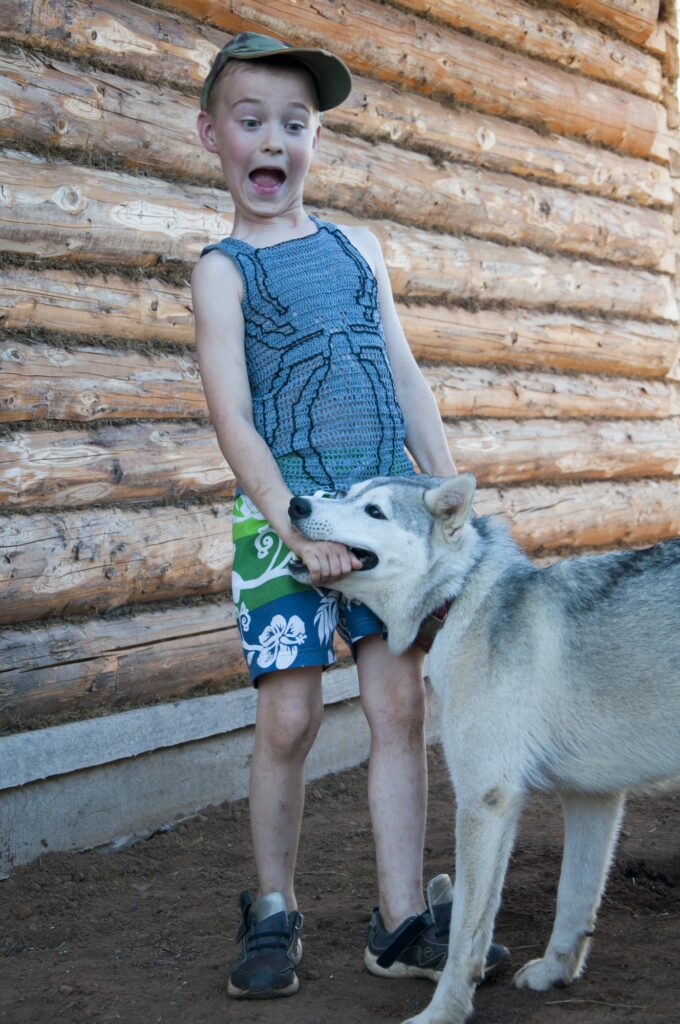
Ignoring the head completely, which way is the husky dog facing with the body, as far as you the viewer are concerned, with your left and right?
facing to the left of the viewer

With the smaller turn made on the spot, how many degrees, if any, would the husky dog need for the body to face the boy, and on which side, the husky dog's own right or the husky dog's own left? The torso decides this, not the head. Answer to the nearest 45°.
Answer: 0° — it already faces them
